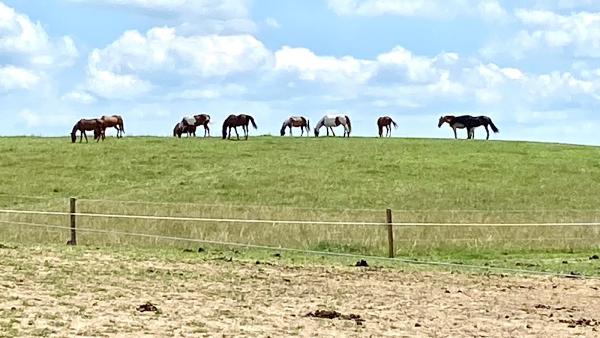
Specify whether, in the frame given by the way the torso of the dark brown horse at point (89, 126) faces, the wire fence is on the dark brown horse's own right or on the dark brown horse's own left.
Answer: on the dark brown horse's own left

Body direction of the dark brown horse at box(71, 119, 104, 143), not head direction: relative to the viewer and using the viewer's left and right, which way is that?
facing to the left of the viewer
